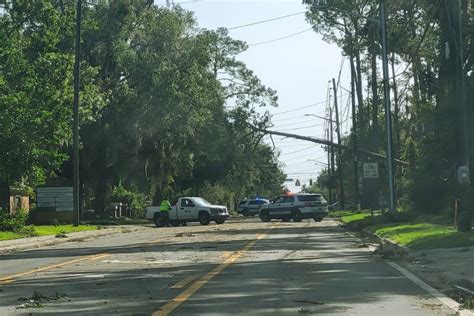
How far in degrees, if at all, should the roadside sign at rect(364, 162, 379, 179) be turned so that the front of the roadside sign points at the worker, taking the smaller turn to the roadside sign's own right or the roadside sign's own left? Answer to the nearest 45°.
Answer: approximately 135° to the roadside sign's own right

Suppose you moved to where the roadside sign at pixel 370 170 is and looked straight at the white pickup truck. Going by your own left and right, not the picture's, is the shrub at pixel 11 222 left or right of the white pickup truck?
left

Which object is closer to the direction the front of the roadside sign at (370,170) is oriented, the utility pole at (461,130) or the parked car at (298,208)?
the utility pole

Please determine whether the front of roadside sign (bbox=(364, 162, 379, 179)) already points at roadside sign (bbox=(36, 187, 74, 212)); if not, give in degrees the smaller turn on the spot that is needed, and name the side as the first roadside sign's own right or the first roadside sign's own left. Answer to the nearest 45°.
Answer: approximately 90° to the first roadside sign's own right

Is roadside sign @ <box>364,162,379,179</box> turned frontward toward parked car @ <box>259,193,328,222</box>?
no

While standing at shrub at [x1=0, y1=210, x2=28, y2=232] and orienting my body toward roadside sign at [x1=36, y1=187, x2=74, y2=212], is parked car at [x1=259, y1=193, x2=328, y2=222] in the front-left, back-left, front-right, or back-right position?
front-right

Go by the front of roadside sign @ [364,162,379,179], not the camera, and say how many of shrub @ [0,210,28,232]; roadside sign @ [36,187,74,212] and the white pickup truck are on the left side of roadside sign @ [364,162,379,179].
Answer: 0

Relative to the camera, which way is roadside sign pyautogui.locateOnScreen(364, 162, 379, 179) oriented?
toward the camera

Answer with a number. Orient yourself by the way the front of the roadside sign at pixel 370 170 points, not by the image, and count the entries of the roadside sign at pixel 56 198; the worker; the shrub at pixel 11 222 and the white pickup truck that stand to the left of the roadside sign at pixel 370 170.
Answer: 0

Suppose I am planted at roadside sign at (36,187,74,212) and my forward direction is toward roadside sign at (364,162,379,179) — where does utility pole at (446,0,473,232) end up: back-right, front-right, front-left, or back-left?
front-right
